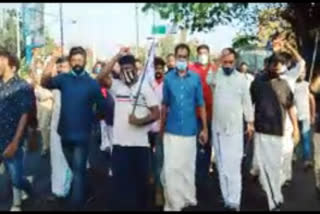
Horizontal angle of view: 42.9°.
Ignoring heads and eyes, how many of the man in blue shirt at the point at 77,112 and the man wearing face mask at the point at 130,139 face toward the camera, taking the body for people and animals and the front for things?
2

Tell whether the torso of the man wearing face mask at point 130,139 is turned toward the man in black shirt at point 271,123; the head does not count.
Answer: no

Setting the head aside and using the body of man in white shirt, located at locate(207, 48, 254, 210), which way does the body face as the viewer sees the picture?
toward the camera

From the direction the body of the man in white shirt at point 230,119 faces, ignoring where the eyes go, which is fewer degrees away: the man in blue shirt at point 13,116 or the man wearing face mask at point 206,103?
the man in blue shirt

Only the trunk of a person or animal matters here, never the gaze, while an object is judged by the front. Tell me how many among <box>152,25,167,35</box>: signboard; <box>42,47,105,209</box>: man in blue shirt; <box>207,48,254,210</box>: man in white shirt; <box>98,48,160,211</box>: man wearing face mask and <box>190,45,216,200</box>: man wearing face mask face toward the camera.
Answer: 5

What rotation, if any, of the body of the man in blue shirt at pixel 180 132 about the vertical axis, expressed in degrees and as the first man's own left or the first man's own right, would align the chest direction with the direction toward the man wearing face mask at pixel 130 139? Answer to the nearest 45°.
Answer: approximately 45° to the first man's own right

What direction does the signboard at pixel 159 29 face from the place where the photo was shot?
facing the viewer

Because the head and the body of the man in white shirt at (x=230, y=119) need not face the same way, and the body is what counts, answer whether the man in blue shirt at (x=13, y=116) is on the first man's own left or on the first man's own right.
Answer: on the first man's own right

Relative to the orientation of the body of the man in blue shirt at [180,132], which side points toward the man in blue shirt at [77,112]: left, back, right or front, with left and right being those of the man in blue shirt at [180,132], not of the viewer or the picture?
right

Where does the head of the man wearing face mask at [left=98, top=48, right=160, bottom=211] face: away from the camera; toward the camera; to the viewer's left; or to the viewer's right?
toward the camera

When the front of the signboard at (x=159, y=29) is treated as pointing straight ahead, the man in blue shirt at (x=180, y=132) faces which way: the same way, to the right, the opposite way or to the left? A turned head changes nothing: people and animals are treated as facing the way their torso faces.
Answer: the same way

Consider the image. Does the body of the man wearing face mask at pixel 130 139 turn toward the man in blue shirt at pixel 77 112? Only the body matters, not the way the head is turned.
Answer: no

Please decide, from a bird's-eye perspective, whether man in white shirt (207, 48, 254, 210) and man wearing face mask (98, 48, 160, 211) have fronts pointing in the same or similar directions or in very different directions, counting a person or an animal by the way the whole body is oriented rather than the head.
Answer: same or similar directions

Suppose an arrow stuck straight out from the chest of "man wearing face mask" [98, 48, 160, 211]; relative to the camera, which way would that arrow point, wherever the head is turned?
toward the camera

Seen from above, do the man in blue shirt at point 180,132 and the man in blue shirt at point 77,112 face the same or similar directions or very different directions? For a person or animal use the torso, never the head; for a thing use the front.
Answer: same or similar directions

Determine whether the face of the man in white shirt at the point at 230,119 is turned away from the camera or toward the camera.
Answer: toward the camera

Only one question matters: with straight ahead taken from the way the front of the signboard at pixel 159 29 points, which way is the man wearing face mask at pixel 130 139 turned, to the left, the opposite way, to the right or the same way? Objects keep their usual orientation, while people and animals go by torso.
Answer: the same way
